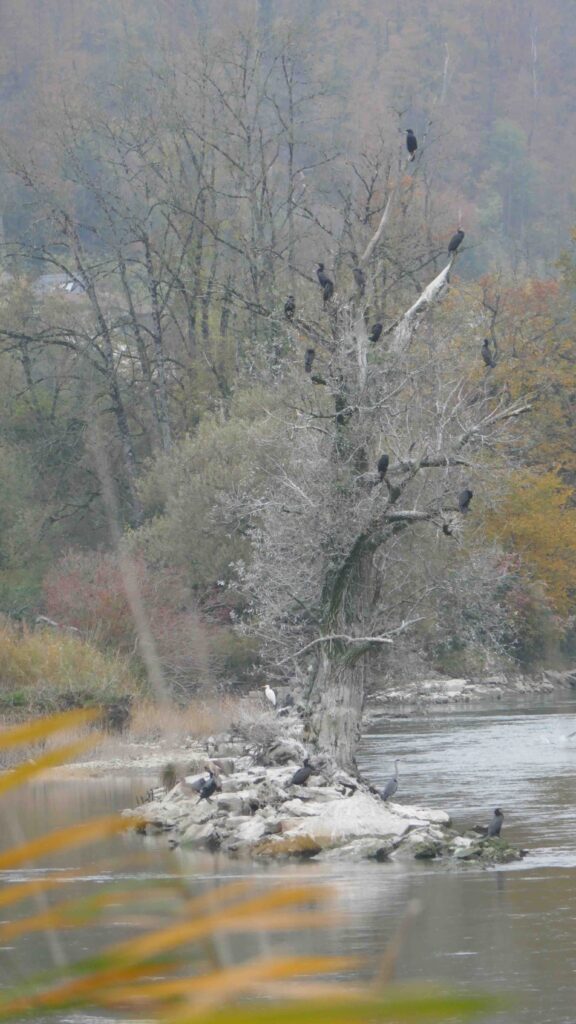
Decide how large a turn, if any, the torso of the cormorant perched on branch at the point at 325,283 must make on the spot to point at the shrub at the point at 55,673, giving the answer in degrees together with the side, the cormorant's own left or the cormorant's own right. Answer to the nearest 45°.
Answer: approximately 45° to the cormorant's own right

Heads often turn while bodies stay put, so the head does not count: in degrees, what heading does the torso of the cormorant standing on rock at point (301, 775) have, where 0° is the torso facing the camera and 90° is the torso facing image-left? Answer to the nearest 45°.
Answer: approximately 270°

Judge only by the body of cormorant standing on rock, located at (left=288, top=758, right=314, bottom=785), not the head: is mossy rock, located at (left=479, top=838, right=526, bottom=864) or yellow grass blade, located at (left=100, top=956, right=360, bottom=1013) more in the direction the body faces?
the mossy rock
